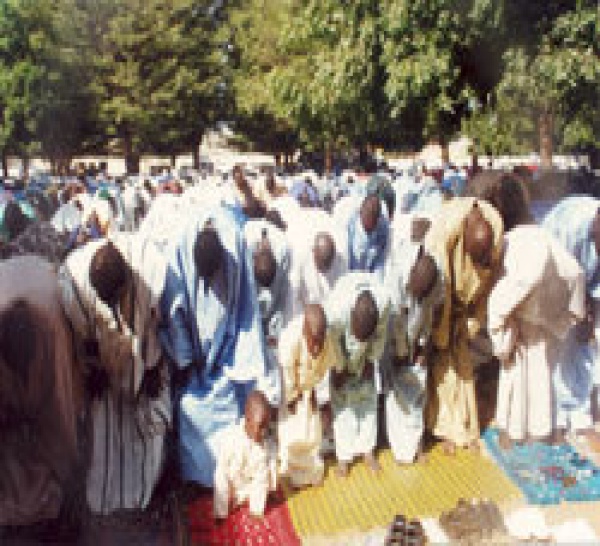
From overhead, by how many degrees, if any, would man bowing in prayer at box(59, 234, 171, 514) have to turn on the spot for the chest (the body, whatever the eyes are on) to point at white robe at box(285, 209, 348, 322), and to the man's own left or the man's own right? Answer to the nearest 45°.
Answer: approximately 135° to the man's own left

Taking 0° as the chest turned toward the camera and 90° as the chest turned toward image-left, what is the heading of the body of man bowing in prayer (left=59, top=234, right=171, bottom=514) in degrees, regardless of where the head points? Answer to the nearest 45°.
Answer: approximately 0°

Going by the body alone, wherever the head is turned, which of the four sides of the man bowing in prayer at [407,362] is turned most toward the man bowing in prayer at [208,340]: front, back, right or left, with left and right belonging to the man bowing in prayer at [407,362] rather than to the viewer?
right

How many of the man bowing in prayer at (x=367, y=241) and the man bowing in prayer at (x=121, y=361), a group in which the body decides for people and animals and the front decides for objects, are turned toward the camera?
2

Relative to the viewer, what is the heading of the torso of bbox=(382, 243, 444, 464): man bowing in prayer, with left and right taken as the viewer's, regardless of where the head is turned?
facing the viewer and to the right of the viewer

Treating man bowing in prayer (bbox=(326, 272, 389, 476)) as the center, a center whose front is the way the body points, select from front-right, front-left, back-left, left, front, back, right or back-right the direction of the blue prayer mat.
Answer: left

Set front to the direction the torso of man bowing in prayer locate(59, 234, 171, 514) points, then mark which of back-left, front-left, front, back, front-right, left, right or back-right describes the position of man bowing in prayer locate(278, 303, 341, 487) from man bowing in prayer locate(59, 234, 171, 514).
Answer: left

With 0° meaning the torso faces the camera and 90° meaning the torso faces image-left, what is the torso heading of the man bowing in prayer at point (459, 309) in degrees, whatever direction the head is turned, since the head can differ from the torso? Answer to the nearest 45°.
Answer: approximately 315°

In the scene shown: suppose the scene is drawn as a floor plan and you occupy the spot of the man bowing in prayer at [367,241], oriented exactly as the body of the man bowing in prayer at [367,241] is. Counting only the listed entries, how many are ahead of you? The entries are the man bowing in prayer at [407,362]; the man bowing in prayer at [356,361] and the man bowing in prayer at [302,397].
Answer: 3

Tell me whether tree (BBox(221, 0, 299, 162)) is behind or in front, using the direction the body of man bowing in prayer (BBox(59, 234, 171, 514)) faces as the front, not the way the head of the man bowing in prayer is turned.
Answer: behind

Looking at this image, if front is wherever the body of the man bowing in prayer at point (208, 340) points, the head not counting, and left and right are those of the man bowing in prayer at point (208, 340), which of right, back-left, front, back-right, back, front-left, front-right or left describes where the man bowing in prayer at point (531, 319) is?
left

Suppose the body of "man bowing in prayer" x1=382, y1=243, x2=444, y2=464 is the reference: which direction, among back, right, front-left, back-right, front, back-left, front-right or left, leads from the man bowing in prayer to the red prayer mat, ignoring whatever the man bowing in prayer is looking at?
right

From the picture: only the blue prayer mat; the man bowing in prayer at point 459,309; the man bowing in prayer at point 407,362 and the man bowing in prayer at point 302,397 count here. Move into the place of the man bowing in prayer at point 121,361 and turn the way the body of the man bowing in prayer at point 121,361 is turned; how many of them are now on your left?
4
